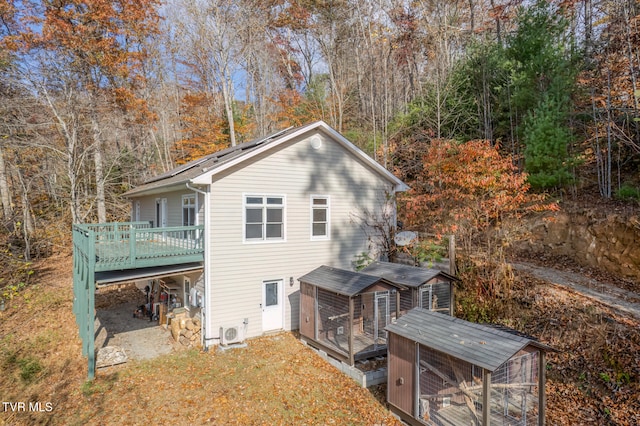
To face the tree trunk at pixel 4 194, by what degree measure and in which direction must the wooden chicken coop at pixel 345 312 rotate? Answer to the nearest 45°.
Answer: approximately 135° to its right

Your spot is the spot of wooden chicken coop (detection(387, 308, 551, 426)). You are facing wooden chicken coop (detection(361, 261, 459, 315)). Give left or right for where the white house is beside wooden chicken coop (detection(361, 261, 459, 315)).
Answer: left

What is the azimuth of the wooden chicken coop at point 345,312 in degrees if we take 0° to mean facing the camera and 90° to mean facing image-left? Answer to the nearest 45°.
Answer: approximately 315°

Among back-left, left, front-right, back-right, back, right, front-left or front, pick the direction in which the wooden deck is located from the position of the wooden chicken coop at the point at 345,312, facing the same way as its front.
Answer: back-right

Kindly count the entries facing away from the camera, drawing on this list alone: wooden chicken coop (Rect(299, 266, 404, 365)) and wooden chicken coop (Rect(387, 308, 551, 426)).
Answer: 0

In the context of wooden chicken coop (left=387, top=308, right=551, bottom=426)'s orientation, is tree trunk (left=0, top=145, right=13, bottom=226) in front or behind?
behind

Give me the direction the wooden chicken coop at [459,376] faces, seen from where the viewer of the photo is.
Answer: facing the viewer and to the right of the viewer

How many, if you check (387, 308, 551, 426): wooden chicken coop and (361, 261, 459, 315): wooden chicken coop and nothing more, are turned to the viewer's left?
0

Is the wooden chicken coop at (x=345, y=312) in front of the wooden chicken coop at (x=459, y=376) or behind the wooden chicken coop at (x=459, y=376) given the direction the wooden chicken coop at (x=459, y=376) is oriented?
behind

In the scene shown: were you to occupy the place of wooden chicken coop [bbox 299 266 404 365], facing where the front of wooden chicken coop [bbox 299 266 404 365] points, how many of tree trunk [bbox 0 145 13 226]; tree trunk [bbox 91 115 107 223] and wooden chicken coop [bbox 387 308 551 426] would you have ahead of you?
1

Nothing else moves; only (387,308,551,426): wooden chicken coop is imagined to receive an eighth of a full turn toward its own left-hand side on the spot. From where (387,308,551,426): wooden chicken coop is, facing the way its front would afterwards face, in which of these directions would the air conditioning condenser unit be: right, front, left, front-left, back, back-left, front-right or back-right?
back

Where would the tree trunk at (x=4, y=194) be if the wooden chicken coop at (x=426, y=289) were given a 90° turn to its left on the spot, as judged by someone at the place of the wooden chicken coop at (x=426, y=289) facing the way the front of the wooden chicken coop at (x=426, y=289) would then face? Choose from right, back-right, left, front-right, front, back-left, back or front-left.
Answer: back-left
